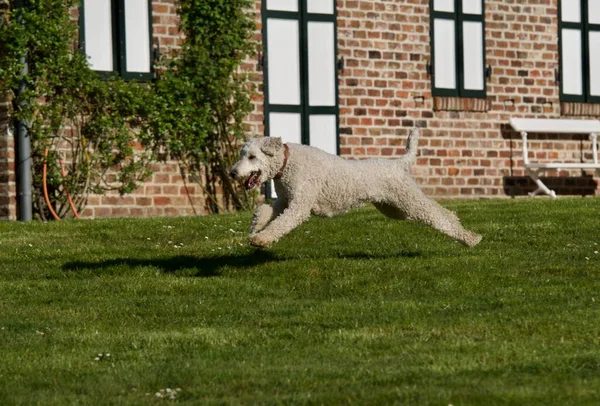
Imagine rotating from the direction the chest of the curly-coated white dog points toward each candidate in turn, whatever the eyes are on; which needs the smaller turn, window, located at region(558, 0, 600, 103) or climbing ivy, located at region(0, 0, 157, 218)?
the climbing ivy

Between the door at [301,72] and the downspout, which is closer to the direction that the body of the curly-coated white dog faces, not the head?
the downspout

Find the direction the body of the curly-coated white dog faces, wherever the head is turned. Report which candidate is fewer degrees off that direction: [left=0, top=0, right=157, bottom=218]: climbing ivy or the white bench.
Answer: the climbing ivy

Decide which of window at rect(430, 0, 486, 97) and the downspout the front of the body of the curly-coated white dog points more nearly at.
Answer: the downspout

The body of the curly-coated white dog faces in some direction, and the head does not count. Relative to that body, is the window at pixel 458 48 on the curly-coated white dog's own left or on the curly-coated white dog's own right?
on the curly-coated white dog's own right

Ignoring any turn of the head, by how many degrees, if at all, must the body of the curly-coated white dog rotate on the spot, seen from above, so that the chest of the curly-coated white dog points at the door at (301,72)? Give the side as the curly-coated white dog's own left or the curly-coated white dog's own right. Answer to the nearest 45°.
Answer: approximately 90° to the curly-coated white dog's own right

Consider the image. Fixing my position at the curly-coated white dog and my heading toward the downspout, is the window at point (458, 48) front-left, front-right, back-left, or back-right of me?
front-right

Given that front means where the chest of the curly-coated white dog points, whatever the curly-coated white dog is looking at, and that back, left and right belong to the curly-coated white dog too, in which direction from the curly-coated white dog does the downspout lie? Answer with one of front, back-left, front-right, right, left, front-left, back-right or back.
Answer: front-right

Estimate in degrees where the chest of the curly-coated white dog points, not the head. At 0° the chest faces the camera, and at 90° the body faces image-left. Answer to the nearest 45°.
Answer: approximately 90°

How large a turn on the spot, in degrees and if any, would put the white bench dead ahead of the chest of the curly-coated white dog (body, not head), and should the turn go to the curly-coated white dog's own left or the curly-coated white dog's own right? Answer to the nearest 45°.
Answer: approximately 90° to the curly-coated white dog's own right
